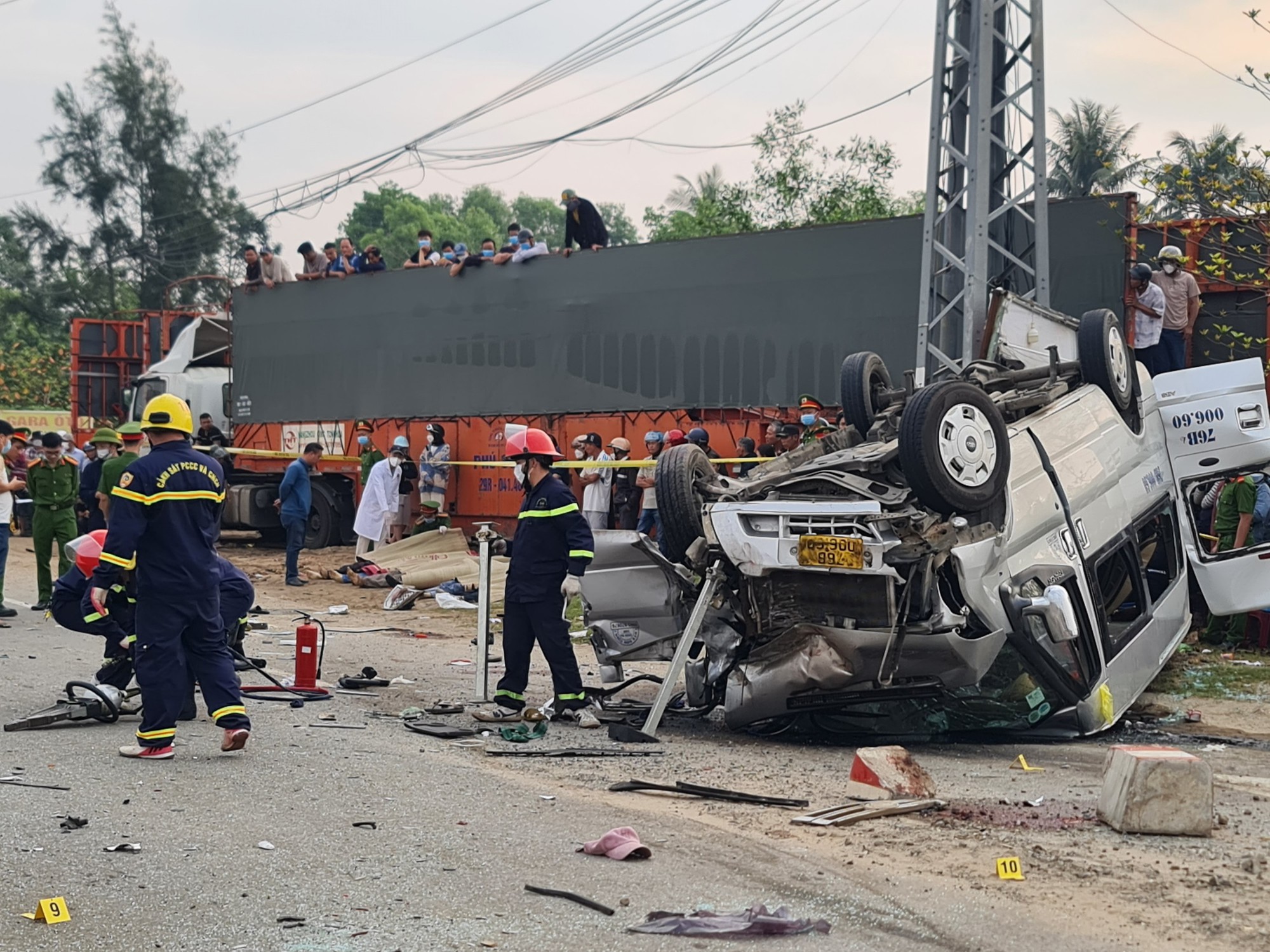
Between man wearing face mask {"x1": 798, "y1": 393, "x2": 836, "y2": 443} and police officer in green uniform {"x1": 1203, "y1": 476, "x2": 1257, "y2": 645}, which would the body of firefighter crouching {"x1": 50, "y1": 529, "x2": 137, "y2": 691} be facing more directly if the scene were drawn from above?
the police officer in green uniform

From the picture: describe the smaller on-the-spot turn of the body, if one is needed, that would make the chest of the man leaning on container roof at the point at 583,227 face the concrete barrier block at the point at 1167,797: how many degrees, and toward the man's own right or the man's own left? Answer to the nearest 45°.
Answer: approximately 45° to the man's own left

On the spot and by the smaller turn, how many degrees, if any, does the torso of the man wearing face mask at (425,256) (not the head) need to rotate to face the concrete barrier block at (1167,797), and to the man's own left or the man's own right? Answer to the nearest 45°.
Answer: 0° — they already face it

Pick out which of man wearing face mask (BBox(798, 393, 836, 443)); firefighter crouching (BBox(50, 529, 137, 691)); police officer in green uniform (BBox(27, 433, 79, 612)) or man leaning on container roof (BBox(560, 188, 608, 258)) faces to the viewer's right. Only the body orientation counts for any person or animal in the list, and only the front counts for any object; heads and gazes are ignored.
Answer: the firefighter crouching

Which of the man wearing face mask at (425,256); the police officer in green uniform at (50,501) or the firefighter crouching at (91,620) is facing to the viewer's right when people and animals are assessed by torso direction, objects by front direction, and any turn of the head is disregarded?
the firefighter crouching

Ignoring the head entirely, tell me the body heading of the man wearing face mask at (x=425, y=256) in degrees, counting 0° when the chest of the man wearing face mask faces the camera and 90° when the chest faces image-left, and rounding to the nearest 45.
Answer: approximately 0°
